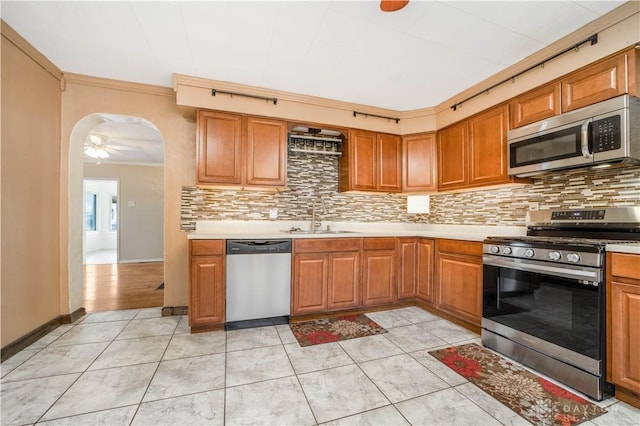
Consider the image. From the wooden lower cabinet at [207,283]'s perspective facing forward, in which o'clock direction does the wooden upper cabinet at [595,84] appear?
The wooden upper cabinet is roughly at 10 o'clock from the wooden lower cabinet.

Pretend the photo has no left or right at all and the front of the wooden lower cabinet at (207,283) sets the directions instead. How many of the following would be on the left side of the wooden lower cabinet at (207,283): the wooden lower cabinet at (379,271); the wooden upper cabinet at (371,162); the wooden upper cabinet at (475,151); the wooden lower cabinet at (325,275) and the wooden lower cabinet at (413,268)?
5

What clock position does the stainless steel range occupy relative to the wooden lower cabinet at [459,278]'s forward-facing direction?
The stainless steel range is roughly at 9 o'clock from the wooden lower cabinet.

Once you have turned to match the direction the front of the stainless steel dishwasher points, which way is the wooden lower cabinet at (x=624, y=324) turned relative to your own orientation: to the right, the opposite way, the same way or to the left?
to the right

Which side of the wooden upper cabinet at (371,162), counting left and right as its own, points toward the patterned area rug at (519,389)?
front

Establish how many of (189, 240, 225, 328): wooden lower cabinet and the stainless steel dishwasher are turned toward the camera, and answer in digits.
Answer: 2

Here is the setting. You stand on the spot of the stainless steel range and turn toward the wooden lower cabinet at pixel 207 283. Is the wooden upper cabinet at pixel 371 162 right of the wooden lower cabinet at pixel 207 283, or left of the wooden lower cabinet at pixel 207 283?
right

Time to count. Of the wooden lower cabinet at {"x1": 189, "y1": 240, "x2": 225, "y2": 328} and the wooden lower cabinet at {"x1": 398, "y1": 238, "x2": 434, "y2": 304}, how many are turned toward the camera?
2

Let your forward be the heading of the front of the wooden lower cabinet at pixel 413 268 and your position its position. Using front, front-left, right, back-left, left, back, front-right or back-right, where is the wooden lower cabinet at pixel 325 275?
front-right

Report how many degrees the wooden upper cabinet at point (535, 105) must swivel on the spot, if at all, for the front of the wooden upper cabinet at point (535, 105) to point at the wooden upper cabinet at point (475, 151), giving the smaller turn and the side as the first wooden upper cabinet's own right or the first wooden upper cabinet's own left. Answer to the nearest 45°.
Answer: approximately 90° to the first wooden upper cabinet's own right

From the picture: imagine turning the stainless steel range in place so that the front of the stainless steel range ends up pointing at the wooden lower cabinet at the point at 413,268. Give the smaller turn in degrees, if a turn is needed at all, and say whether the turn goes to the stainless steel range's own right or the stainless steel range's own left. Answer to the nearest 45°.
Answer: approximately 90° to the stainless steel range's own right
